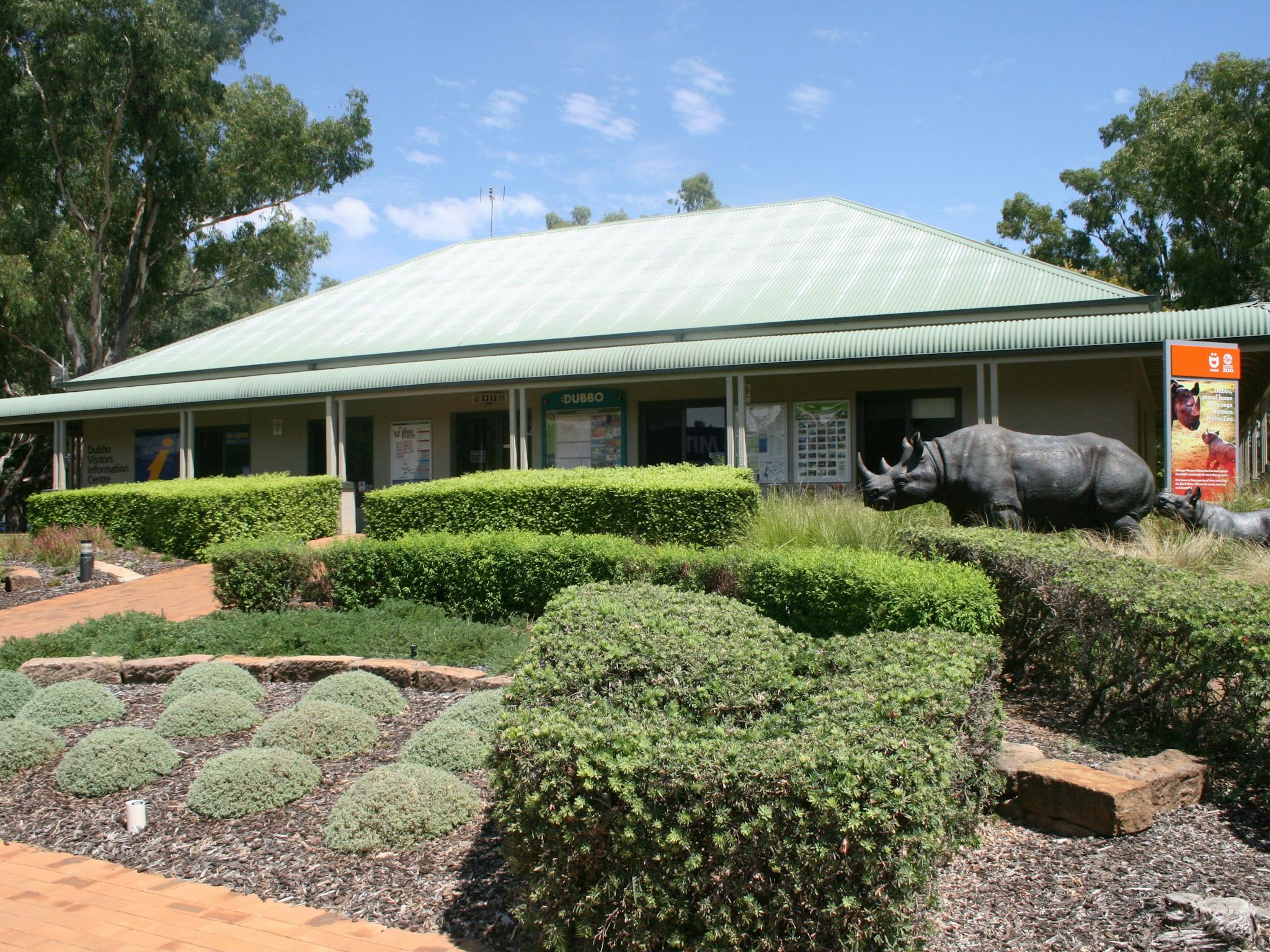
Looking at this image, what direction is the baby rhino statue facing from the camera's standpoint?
to the viewer's left

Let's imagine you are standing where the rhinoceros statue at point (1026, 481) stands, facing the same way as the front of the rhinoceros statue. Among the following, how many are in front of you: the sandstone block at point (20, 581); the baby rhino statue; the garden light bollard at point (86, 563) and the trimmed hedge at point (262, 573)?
3

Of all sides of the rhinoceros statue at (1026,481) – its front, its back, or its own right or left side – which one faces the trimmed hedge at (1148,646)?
left

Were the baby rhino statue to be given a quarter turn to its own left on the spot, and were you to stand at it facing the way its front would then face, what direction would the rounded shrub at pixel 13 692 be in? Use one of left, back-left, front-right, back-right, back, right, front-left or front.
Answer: front-right

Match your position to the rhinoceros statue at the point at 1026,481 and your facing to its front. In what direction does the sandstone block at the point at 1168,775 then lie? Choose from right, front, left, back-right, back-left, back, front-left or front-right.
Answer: left

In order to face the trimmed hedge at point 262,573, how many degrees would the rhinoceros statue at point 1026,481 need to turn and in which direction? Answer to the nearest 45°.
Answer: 0° — it already faces it

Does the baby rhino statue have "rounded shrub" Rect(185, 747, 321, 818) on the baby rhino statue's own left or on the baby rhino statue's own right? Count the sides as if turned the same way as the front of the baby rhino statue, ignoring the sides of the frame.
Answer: on the baby rhino statue's own left

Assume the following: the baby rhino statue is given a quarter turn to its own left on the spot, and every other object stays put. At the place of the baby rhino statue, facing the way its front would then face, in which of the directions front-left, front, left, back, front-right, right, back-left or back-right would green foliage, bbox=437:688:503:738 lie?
front-right

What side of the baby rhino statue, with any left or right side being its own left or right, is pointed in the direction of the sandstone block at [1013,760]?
left

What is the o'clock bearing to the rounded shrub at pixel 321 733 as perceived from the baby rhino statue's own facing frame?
The rounded shrub is roughly at 10 o'clock from the baby rhino statue.

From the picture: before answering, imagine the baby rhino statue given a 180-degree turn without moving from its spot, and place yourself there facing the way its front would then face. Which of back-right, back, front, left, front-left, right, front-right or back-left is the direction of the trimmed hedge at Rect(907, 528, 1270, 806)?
right

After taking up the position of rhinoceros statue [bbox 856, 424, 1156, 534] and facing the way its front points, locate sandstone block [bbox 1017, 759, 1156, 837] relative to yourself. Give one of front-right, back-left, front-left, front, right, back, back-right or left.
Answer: left

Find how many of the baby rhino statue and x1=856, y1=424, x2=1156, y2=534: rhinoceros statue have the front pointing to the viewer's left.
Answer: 2

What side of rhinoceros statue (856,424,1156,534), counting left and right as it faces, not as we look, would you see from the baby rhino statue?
back

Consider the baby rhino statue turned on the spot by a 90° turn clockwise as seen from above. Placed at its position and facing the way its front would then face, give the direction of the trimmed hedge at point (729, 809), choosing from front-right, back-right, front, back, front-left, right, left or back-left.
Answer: back

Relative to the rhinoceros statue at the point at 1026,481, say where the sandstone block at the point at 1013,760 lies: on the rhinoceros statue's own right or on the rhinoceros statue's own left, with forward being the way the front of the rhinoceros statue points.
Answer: on the rhinoceros statue's own left

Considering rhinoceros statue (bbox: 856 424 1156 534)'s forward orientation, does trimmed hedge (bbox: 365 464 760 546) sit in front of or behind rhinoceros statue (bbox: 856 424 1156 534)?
in front

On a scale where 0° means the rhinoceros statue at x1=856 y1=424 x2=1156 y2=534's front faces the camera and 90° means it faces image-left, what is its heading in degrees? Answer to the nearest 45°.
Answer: approximately 90°
